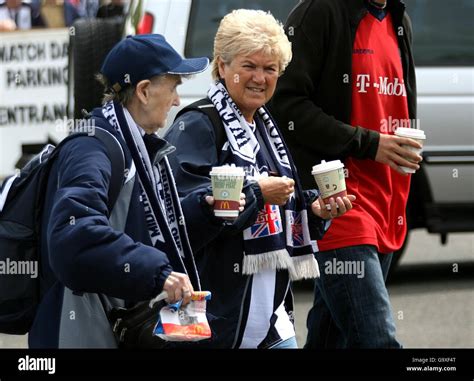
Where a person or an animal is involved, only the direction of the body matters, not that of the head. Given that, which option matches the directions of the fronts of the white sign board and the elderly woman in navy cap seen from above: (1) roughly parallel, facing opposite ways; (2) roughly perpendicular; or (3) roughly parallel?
roughly perpendicular

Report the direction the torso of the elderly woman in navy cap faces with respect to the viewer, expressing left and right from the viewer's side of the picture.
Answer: facing to the right of the viewer

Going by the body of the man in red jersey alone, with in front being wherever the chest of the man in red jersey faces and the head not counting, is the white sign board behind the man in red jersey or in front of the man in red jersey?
behind

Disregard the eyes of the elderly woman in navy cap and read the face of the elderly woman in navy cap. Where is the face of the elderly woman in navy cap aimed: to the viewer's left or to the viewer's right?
to the viewer's right

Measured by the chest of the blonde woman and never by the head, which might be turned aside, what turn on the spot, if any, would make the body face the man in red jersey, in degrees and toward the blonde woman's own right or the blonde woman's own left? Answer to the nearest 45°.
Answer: approximately 90° to the blonde woman's own left

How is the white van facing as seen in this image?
to the viewer's right

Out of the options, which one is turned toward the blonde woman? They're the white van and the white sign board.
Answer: the white sign board
